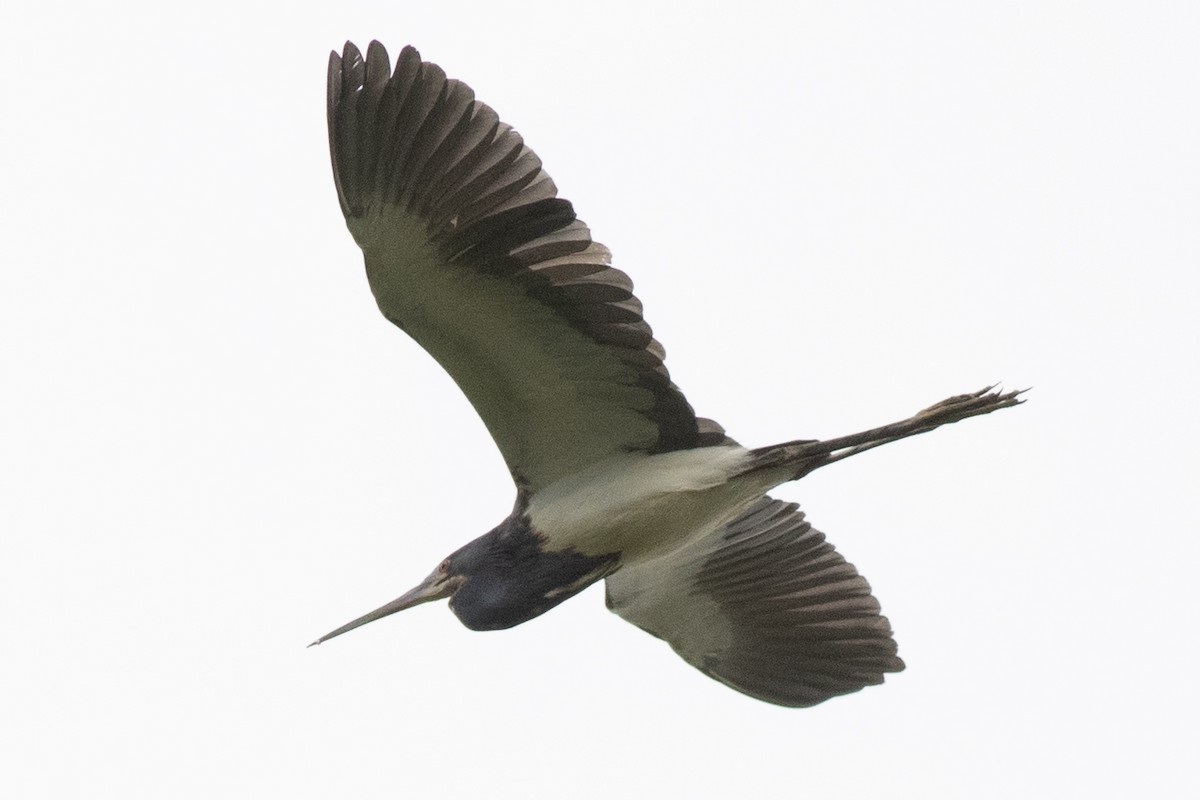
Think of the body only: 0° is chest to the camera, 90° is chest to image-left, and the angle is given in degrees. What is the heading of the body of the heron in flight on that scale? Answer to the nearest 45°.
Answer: approximately 90°
